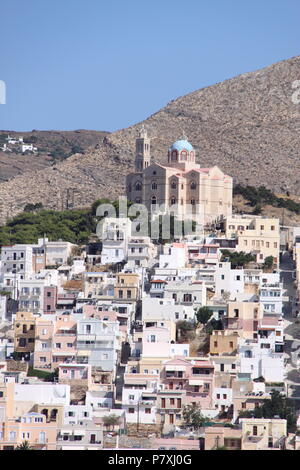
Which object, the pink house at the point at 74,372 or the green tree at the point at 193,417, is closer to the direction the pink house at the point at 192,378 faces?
the green tree

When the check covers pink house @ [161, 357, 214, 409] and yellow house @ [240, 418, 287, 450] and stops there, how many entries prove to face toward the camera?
2

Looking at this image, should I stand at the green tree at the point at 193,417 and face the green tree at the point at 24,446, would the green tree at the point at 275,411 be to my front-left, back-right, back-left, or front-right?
back-left

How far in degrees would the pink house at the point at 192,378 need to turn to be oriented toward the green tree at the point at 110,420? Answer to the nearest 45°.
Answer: approximately 45° to its right

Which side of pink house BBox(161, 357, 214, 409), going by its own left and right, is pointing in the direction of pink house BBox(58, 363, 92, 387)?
right

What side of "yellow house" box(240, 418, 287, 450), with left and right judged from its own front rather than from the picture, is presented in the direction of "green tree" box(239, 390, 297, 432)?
back

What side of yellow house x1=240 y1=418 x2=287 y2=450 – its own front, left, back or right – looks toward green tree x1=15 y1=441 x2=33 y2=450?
right

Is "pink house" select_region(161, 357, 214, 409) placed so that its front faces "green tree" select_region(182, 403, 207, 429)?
yes

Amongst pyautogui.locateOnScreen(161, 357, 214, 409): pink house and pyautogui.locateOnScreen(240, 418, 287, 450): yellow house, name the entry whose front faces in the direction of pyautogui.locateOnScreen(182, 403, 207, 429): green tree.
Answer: the pink house

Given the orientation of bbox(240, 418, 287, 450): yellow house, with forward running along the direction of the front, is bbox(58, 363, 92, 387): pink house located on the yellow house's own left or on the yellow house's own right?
on the yellow house's own right

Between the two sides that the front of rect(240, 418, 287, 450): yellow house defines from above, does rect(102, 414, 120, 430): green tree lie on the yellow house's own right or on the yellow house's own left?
on the yellow house's own right
